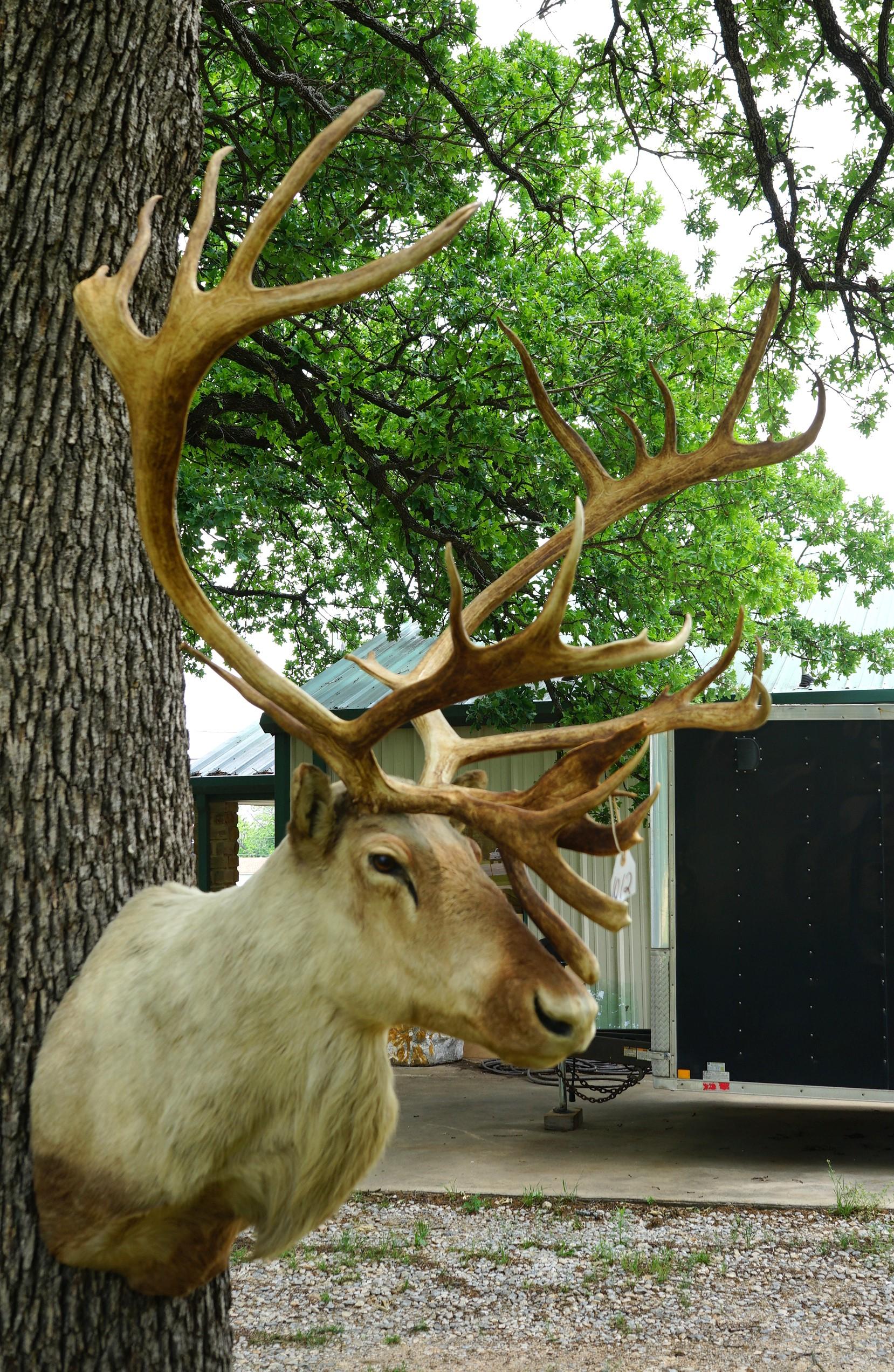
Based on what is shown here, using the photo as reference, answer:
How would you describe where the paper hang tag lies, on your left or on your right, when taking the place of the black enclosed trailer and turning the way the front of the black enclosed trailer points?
on your left

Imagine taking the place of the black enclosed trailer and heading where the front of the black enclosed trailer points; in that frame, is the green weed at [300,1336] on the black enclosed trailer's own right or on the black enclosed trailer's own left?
on the black enclosed trailer's own left

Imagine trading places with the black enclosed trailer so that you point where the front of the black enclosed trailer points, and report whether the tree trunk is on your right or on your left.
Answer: on your left

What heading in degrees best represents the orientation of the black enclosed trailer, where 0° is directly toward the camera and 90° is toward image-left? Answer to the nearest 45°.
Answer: approximately 90°

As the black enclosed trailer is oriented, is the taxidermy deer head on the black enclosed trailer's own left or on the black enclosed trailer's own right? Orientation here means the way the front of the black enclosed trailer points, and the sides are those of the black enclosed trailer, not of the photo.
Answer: on the black enclosed trailer's own left
